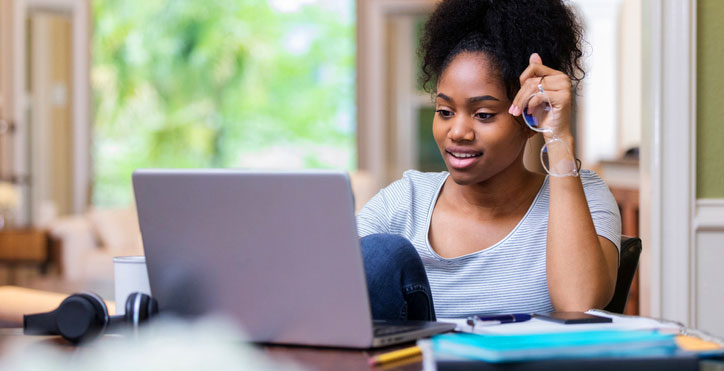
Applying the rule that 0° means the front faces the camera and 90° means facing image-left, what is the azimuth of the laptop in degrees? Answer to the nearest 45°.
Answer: approximately 225°

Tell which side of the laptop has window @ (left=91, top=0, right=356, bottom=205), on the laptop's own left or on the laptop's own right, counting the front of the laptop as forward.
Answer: on the laptop's own left

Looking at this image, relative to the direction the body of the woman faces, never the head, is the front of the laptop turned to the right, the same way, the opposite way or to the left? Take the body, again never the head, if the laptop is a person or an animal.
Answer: the opposite way

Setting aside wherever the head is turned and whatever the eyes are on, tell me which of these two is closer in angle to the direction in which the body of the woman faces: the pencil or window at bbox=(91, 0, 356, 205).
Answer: the pencil

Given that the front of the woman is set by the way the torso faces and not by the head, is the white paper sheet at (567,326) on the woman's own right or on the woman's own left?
on the woman's own left
